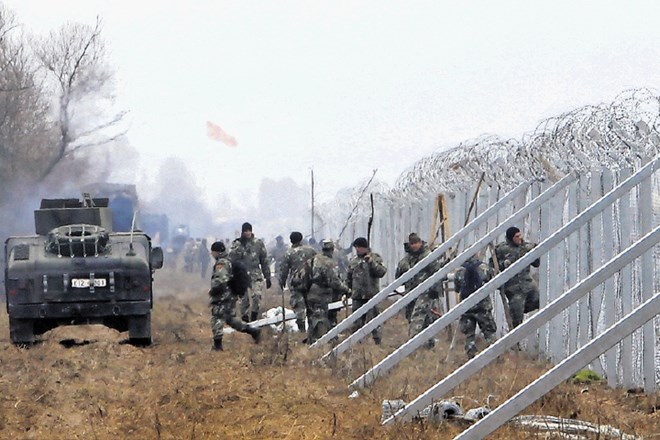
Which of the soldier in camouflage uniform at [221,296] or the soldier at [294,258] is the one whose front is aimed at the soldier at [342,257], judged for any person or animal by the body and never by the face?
the soldier at [294,258]

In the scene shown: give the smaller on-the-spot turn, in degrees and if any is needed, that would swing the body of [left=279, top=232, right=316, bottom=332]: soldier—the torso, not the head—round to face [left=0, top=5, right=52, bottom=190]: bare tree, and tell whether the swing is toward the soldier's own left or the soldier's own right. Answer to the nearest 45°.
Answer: approximately 45° to the soldier's own left

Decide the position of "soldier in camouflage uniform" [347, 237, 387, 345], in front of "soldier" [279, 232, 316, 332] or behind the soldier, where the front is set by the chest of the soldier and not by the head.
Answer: behind

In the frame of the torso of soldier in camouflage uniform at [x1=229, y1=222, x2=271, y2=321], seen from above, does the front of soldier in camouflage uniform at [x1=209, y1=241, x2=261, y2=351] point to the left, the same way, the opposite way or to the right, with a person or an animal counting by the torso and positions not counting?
to the right

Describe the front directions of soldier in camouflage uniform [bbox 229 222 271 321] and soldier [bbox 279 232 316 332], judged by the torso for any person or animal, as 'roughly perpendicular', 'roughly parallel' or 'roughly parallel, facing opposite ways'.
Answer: roughly parallel, facing opposite ways

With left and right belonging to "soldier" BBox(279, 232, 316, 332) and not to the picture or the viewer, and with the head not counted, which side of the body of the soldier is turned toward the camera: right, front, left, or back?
back

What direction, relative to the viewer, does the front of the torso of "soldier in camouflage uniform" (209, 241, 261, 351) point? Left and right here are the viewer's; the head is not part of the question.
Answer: facing to the left of the viewer

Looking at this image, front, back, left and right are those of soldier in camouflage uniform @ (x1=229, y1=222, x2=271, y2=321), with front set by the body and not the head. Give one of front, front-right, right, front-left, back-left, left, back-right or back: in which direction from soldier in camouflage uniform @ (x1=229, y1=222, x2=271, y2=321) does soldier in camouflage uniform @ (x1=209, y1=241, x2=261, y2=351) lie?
front

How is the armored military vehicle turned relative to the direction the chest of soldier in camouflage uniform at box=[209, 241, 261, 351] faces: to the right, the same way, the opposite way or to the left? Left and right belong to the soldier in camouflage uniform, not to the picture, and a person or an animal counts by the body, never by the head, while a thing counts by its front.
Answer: to the right

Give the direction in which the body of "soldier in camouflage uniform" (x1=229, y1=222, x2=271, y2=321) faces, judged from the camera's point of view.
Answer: toward the camera
